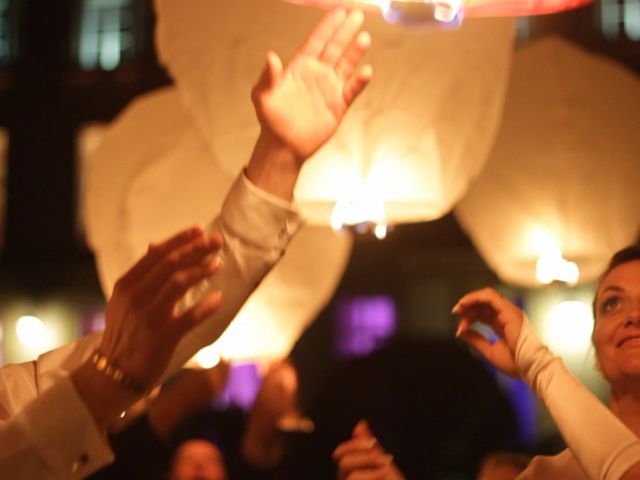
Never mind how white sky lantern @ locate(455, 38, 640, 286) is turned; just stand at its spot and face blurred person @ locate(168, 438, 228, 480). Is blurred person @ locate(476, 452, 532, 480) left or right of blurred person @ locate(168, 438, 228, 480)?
left

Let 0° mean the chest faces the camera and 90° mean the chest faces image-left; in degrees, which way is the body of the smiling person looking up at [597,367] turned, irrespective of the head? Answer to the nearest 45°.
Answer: approximately 0°
